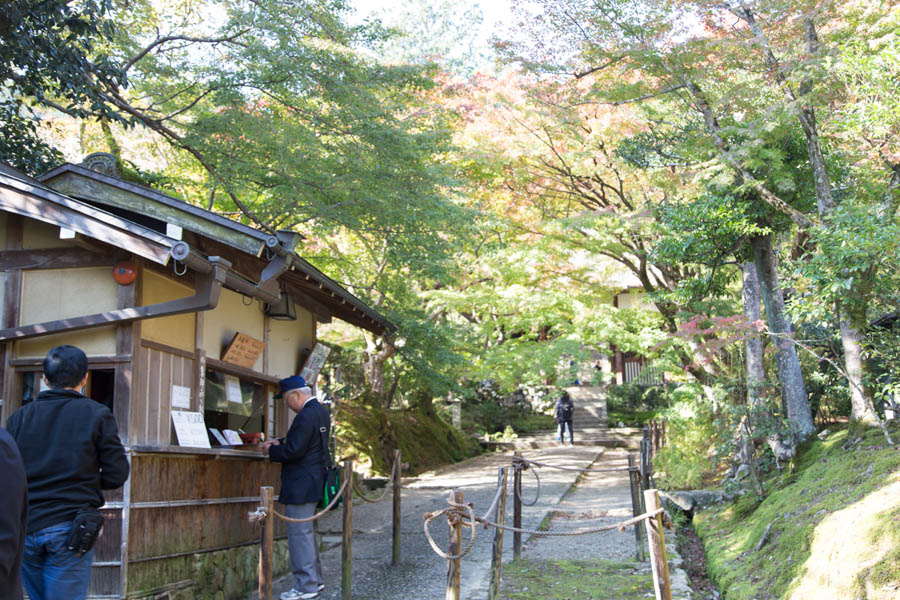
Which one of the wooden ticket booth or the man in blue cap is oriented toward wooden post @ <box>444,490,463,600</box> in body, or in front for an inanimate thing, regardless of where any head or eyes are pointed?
the wooden ticket booth

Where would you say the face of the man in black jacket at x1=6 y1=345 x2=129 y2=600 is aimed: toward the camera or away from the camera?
away from the camera

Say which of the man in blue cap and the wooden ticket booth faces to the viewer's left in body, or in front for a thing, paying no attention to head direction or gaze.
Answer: the man in blue cap

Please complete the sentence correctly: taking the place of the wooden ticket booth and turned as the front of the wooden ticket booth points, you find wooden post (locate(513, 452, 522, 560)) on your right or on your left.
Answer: on your left

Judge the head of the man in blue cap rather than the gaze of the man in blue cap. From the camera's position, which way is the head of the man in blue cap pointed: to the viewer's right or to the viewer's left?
to the viewer's left

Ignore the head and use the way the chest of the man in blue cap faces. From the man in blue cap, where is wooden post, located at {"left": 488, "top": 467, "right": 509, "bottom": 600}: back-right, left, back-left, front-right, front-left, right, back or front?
back-left

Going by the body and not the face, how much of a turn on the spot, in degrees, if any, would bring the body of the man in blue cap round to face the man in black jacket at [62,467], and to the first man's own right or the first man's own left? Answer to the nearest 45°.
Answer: approximately 45° to the first man's own left

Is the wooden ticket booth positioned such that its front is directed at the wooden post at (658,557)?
yes

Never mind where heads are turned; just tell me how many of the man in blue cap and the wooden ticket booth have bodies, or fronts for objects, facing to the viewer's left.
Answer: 1

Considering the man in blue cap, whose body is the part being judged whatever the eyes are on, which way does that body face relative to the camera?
to the viewer's left

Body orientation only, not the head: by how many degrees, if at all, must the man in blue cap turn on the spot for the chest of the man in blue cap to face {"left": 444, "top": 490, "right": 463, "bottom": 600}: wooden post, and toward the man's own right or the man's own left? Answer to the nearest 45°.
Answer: approximately 135° to the man's own left

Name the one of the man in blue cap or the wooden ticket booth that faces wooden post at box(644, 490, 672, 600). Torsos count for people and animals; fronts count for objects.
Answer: the wooden ticket booth
